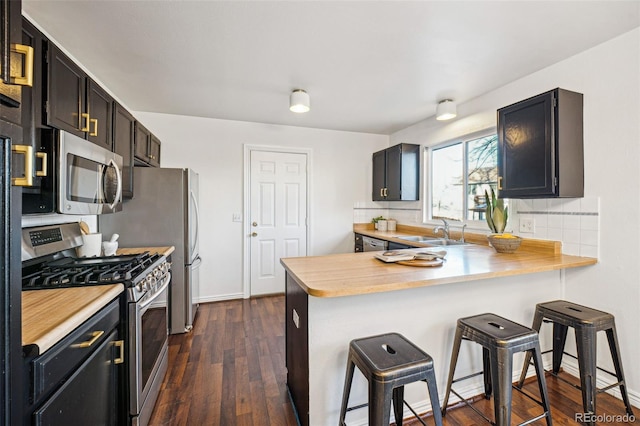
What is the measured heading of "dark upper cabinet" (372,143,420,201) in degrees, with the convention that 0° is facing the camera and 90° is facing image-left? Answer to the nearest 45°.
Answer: approximately 45°

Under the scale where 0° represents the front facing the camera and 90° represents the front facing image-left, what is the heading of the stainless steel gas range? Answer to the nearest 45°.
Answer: approximately 315°

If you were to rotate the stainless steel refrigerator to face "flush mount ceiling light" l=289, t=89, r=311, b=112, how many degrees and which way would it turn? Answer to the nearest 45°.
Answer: approximately 45° to its right

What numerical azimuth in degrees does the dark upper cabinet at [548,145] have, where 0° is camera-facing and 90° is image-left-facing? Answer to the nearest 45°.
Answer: approximately 45°

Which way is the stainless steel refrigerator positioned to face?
to the viewer's right

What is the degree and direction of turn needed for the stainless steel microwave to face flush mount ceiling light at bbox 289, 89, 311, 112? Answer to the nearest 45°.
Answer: approximately 45° to its left

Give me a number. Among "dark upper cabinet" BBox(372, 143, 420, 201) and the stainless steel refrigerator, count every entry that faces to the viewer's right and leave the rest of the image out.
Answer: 1

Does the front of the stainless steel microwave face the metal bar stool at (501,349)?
yes

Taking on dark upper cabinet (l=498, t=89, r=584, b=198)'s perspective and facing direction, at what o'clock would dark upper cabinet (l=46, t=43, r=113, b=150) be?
dark upper cabinet (l=46, t=43, r=113, b=150) is roughly at 12 o'clock from dark upper cabinet (l=498, t=89, r=584, b=198).
